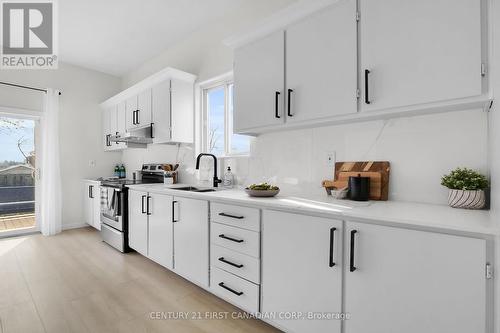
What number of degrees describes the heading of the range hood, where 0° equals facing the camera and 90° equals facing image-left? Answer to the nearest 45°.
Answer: approximately 45°

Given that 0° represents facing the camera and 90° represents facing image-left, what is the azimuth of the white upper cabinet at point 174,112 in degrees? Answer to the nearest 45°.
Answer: approximately 45°

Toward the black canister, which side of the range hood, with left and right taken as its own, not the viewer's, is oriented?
left

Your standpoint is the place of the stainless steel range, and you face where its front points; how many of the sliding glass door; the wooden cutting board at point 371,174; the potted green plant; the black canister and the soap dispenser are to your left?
4

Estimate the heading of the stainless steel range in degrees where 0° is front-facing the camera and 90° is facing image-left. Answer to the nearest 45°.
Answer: approximately 45°

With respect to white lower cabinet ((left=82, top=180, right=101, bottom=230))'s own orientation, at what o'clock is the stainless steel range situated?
The stainless steel range is roughly at 10 o'clock from the white lower cabinet.
